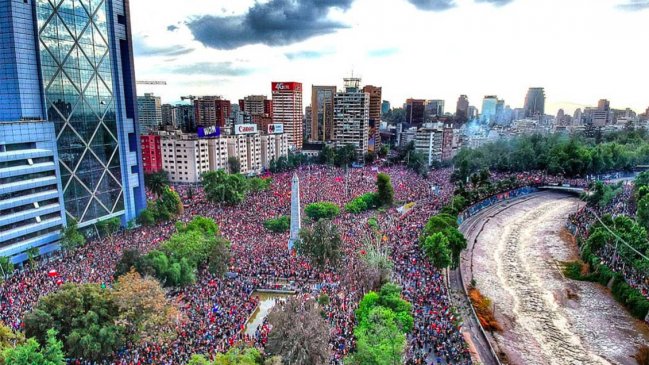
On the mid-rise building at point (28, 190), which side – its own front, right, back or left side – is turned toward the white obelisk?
front

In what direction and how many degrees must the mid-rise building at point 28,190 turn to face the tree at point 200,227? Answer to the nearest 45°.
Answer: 0° — it already faces it

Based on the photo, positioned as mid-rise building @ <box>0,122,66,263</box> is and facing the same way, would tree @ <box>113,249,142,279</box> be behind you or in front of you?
in front

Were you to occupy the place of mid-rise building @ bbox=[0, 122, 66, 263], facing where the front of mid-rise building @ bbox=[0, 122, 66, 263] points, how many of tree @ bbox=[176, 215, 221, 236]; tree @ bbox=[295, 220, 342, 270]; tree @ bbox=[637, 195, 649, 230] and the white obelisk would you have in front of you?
4

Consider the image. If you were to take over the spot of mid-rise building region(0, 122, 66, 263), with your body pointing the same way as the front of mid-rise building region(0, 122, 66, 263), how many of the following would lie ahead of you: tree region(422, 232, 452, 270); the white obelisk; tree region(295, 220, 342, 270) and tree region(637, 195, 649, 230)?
4

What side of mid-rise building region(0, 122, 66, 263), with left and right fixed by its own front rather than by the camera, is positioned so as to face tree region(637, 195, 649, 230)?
front

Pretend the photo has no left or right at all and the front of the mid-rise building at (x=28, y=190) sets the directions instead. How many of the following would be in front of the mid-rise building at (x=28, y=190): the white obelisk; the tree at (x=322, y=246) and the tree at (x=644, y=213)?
3

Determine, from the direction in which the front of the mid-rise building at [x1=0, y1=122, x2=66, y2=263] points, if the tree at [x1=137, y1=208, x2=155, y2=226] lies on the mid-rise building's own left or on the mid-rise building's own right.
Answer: on the mid-rise building's own left

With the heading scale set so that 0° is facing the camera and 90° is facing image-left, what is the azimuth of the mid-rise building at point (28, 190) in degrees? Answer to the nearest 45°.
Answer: approximately 315°

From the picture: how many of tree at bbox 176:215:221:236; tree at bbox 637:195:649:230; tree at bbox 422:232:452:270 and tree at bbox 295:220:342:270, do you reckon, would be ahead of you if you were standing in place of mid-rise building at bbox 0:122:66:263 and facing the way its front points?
4

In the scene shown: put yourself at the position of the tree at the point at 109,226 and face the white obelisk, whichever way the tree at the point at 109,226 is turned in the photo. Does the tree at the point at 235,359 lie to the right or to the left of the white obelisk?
right

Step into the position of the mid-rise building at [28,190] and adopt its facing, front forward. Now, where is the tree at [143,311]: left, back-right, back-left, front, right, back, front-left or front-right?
front-right

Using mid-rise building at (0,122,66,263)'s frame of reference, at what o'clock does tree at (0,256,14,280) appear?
The tree is roughly at 2 o'clock from the mid-rise building.

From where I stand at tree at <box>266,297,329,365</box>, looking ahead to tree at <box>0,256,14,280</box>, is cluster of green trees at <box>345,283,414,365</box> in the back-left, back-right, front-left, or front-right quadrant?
back-right

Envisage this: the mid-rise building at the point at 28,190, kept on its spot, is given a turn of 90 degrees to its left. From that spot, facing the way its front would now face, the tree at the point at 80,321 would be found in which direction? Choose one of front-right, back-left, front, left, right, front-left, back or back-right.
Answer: back-right

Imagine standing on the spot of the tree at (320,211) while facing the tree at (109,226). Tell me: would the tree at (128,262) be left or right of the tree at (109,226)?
left

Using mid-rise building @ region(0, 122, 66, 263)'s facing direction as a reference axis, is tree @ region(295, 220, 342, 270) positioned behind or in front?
in front

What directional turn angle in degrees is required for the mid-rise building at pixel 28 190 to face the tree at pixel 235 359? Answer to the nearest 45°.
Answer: approximately 45° to its right

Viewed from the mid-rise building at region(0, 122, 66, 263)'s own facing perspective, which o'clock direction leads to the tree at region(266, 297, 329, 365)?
The tree is roughly at 1 o'clock from the mid-rise building.
